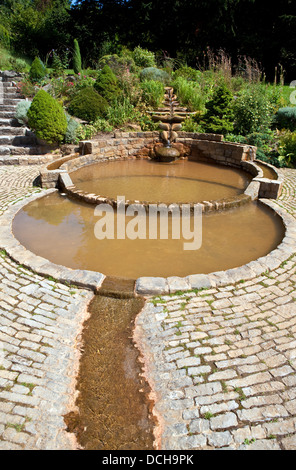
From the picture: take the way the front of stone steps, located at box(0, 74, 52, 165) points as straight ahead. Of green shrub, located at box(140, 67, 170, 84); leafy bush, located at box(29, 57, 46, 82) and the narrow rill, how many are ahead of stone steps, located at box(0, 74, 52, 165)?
1

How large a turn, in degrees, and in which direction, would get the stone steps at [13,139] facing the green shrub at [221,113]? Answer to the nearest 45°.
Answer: approximately 90° to its left

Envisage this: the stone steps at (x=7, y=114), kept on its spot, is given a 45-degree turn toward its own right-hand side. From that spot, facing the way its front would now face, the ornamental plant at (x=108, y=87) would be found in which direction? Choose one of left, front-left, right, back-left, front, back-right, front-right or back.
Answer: back-left

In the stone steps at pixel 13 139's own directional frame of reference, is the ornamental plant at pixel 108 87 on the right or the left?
on its left

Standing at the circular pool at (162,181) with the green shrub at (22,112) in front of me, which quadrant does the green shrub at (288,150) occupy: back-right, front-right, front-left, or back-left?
back-right

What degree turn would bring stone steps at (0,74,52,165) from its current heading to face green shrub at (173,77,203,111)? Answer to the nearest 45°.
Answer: approximately 90° to its left
